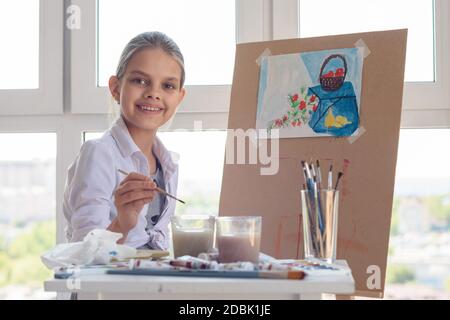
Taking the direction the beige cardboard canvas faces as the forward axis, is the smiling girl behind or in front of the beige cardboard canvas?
in front

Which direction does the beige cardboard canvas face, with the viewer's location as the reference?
facing the viewer and to the left of the viewer

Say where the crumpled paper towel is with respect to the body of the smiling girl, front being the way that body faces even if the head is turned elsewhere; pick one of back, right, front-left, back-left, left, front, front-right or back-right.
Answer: front-right

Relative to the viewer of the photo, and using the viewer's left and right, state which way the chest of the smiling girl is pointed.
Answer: facing the viewer and to the right of the viewer
